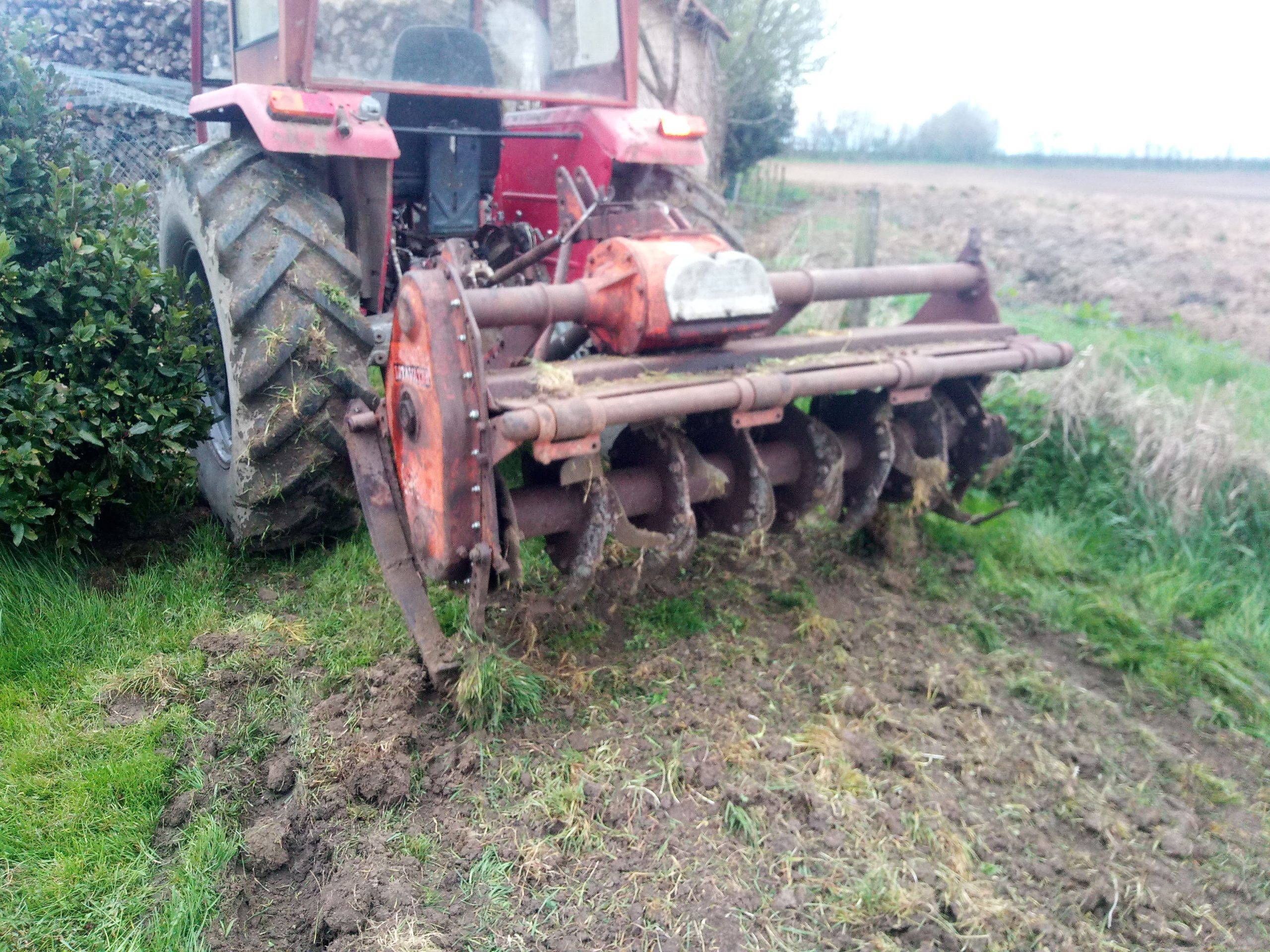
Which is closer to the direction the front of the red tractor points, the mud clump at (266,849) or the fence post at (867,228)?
the fence post

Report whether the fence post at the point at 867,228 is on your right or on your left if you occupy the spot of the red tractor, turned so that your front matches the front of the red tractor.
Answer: on your right

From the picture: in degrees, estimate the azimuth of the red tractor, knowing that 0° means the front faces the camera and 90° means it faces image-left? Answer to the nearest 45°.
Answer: approximately 135°

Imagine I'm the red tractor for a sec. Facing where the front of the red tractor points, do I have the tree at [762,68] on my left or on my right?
on my right

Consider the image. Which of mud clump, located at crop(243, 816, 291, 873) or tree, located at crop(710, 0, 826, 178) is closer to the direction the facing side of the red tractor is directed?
the tree
